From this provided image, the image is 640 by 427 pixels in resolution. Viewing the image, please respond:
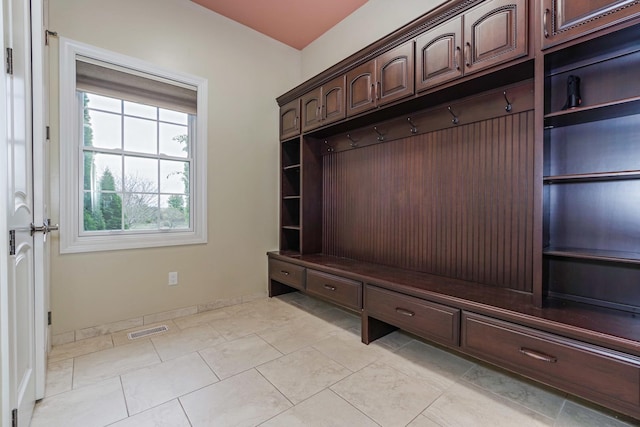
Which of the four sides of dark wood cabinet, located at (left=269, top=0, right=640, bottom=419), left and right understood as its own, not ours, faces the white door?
front

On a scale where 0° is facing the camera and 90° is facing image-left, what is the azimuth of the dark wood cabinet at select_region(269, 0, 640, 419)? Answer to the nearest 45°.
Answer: approximately 45°

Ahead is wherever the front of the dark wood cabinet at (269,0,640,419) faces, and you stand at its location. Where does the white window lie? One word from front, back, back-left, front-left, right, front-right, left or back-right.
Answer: front-right
